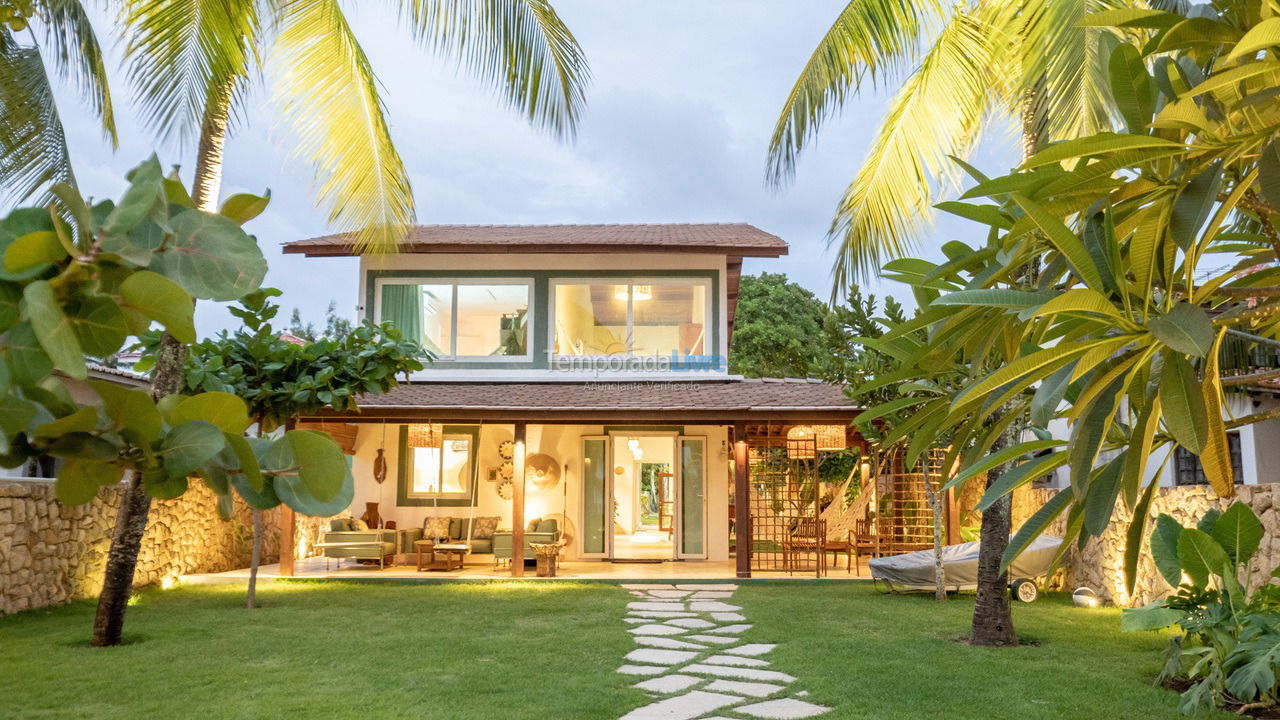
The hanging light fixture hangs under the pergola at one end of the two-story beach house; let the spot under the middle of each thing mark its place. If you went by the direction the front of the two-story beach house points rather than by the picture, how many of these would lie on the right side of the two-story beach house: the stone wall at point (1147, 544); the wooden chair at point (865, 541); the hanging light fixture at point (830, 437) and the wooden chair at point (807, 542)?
0

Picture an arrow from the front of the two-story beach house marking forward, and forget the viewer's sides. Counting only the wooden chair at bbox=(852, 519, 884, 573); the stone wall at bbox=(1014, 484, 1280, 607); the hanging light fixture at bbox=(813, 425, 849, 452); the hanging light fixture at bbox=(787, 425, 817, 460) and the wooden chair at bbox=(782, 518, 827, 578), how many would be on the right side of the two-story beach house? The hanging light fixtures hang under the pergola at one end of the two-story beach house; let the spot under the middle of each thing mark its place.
0

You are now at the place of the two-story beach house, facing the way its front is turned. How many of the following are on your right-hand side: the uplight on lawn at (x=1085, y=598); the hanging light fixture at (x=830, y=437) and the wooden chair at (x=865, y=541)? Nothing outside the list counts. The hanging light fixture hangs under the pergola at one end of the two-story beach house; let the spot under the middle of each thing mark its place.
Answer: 0

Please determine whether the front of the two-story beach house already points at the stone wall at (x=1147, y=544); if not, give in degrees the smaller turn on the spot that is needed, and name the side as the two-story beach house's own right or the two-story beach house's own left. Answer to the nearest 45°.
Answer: approximately 45° to the two-story beach house's own left

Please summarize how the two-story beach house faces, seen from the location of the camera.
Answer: facing the viewer

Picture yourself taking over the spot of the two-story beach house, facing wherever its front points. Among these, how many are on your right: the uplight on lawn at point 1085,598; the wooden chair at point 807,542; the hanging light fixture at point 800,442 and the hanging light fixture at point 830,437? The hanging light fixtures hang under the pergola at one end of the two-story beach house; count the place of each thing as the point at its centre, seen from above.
0

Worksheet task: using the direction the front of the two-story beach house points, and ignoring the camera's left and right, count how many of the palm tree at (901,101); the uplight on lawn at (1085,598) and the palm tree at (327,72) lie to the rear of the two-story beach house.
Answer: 0

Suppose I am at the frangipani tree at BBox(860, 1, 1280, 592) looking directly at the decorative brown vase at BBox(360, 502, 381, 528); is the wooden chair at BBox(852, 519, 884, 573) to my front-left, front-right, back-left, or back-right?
front-right

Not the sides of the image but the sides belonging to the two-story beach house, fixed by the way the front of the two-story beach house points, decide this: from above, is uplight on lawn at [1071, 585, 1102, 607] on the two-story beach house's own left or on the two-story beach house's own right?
on the two-story beach house's own left

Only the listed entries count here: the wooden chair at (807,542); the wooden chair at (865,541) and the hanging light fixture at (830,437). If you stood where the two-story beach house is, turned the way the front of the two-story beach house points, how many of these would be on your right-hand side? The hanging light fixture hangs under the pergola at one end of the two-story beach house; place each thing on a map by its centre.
0

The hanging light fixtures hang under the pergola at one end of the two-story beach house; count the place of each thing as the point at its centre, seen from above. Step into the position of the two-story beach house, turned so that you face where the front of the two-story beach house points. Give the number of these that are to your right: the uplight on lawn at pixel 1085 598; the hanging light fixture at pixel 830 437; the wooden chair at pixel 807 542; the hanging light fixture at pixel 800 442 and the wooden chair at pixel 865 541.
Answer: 0

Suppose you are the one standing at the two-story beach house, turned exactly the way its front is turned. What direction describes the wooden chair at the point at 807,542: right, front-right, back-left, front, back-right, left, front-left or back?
left

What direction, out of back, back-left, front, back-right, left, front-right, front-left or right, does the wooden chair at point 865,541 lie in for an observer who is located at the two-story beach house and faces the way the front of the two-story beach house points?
left
